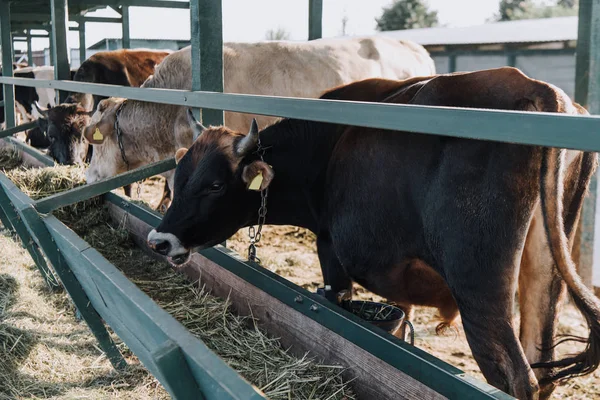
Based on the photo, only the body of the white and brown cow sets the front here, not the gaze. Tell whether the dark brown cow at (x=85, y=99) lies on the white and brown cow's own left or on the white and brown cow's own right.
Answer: on the white and brown cow's own right

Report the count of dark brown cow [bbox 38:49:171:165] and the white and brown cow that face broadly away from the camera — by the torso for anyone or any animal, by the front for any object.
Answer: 0

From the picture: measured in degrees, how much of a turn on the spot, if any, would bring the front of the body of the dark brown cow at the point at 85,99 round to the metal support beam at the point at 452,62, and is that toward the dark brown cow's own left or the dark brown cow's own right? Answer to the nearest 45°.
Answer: approximately 180°

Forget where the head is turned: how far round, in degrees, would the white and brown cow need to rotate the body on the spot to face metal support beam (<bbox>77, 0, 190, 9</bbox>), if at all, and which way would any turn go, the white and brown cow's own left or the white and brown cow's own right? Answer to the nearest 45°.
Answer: approximately 90° to the white and brown cow's own right

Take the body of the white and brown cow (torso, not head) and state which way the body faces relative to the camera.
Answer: to the viewer's left

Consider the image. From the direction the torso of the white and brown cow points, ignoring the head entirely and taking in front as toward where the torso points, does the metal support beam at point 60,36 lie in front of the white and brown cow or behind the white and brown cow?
in front

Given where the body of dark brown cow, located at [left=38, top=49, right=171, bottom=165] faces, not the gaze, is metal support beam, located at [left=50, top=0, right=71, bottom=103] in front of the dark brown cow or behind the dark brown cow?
in front
